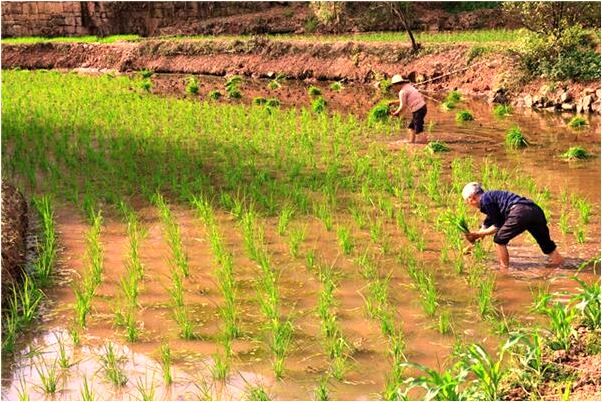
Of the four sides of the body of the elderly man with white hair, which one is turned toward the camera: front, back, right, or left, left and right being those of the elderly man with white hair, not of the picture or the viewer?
left

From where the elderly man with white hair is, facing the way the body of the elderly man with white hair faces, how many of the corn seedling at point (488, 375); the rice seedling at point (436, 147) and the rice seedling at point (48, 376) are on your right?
1

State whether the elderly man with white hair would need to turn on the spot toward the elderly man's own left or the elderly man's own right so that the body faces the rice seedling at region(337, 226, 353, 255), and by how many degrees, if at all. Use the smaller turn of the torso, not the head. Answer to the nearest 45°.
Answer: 0° — they already face it

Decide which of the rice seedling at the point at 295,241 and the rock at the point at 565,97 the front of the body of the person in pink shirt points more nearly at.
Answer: the rice seedling

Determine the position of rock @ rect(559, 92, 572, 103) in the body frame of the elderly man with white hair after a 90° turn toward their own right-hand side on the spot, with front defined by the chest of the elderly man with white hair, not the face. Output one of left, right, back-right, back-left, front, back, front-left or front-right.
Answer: front

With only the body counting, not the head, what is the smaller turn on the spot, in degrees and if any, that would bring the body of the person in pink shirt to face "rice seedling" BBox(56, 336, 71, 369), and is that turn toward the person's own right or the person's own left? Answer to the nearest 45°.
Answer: approximately 90° to the person's own left

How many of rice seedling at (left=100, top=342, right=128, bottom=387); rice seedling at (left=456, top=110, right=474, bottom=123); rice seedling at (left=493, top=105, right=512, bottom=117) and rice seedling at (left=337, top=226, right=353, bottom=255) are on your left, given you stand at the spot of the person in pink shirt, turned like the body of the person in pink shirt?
2

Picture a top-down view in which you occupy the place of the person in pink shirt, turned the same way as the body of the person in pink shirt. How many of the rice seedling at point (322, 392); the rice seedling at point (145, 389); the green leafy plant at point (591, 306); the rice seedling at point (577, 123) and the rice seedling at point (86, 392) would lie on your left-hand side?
4

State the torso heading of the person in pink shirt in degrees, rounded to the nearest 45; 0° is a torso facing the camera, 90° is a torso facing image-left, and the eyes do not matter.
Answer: approximately 90°

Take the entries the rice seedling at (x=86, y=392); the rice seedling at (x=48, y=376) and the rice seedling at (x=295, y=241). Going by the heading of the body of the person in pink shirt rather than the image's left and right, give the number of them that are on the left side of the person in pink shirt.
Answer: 3

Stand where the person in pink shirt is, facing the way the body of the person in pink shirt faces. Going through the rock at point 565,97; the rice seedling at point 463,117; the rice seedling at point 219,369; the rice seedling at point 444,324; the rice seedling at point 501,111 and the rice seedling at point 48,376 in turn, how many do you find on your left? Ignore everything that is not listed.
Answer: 3

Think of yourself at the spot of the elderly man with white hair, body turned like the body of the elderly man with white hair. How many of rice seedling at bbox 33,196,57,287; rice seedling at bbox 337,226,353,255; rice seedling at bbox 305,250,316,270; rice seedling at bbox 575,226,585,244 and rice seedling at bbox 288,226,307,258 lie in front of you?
4

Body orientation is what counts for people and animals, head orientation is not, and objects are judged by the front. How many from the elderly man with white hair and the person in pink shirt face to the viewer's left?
2

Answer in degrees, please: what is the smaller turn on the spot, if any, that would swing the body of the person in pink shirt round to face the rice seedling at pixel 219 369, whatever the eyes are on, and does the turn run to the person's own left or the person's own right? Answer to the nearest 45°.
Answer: approximately 90° to the person's own left

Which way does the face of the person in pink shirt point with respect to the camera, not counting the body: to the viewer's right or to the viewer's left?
to the viewer's left
